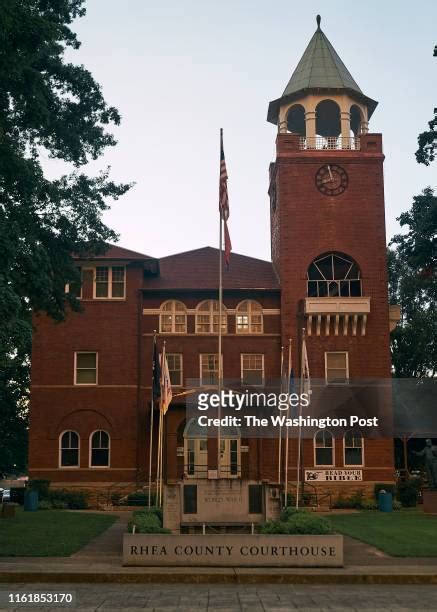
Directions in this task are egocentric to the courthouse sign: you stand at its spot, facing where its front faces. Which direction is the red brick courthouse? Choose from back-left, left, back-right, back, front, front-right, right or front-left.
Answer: back

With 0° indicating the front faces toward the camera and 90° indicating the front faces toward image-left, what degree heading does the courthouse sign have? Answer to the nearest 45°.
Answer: approximately 0°

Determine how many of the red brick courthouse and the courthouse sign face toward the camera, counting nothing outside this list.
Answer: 2

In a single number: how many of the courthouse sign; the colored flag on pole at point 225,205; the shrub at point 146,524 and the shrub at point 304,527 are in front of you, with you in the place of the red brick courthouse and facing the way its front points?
4

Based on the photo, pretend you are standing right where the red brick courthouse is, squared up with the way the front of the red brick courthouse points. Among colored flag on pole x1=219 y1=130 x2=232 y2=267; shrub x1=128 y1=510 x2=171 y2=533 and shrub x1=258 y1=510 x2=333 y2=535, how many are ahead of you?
3

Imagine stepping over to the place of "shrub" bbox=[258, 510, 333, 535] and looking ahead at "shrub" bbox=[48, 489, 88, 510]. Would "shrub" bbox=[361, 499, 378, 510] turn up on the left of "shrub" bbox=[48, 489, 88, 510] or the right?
right

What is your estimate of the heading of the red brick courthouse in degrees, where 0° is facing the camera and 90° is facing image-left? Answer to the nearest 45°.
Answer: approximately 0°

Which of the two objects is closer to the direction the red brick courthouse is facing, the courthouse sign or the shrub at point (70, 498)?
the courthouse sign
